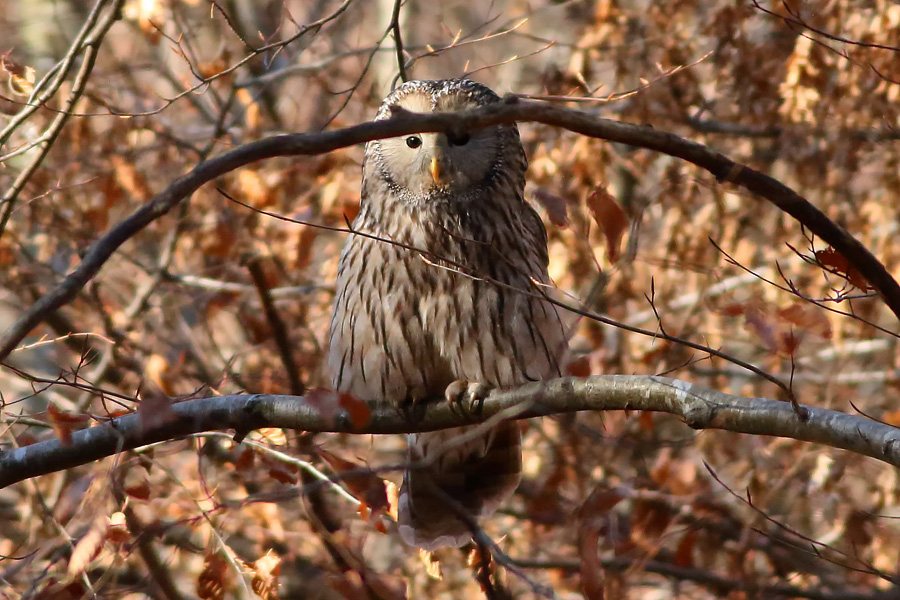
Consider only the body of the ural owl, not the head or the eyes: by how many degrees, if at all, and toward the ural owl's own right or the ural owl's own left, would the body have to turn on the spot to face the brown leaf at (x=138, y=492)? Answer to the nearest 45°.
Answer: approximately 90° to the ural owl's own right

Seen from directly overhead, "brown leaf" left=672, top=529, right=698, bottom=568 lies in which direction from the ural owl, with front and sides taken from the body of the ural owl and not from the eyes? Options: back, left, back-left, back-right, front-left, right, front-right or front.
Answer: back-left

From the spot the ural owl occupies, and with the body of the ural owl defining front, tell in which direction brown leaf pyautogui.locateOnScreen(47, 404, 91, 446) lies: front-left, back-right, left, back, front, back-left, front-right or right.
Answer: front-right

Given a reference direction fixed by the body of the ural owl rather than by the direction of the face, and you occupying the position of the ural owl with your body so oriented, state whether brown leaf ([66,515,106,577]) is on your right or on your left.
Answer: on your right

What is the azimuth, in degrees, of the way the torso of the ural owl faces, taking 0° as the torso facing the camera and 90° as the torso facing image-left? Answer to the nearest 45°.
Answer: approximately 0°

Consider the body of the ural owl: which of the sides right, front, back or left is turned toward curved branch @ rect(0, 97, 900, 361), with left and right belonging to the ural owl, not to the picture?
front

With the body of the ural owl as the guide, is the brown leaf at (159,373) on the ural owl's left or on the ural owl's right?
on the ural owl's right

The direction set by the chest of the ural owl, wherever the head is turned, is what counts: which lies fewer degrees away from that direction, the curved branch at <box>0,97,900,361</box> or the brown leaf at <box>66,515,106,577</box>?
the curved branch

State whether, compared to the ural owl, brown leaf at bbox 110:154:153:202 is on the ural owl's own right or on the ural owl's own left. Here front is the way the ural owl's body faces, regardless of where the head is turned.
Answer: on the ural owl's own right
